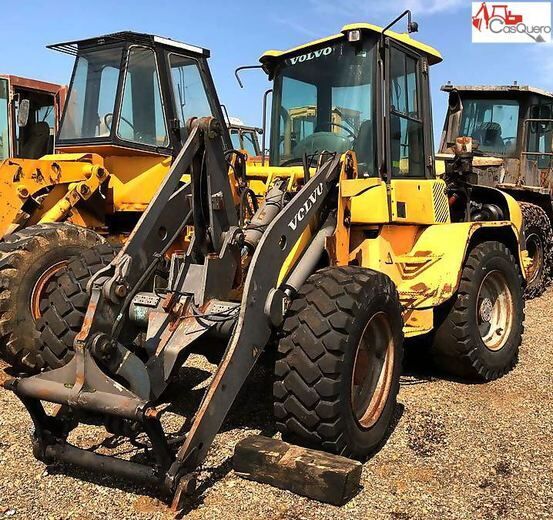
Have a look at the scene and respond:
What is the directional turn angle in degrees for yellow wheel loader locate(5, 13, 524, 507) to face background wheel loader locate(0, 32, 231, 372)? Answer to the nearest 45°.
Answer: approximately 90° to its right

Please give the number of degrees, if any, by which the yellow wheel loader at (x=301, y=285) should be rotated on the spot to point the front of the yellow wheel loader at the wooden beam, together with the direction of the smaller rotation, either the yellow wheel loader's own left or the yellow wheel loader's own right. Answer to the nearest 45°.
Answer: approximately 45° to the yellow wheel loader's own left

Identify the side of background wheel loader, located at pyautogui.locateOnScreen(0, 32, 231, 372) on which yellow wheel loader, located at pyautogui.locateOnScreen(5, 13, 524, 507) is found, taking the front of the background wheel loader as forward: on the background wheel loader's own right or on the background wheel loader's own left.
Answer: on the background wheel loader's own left

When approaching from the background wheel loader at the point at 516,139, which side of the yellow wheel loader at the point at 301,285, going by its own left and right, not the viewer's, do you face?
back

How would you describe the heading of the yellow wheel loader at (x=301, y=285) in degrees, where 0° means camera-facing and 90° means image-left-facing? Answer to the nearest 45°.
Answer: approximately 45°

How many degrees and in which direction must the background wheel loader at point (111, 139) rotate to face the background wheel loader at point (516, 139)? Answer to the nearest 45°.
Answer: approximately 180°

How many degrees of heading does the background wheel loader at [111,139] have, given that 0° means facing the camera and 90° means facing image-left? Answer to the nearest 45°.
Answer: approximately 45°
